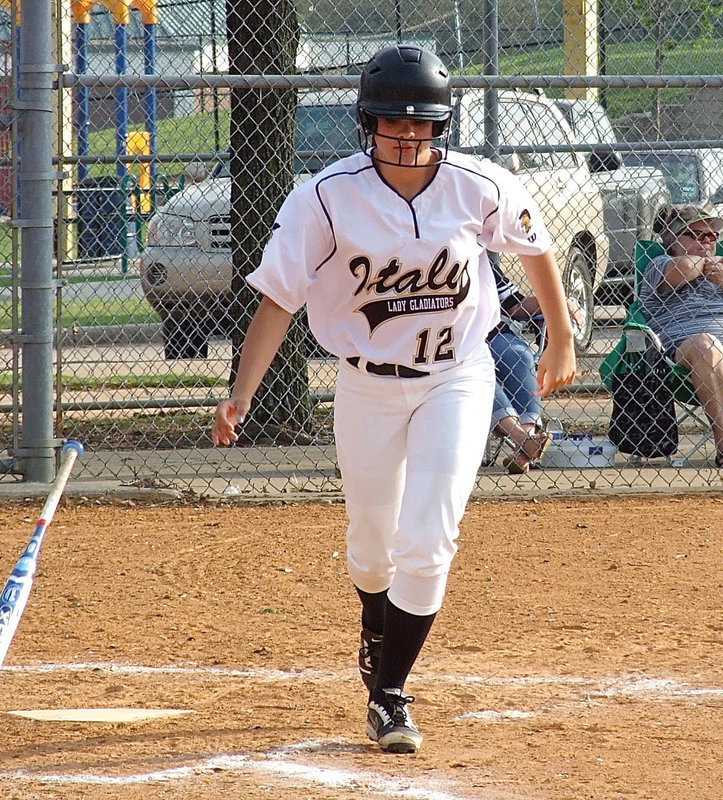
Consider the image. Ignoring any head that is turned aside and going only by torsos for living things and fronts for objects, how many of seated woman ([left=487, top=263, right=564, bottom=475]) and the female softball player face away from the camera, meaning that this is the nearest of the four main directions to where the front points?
0

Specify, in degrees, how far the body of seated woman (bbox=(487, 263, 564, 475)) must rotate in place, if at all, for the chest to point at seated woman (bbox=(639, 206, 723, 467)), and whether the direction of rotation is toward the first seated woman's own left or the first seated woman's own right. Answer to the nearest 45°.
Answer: approximately 90° to the first seated woman's own left

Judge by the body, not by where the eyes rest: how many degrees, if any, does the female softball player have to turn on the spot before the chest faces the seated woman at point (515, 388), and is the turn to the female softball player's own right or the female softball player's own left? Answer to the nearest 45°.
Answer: approximately 180°

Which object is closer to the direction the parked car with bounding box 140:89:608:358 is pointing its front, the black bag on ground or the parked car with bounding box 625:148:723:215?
the black bag on ground

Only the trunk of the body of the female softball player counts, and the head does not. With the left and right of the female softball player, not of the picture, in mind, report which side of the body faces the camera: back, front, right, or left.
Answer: front

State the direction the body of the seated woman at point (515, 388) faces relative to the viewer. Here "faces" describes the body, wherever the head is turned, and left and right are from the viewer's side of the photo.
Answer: facing the viewer and to the right of the viewer

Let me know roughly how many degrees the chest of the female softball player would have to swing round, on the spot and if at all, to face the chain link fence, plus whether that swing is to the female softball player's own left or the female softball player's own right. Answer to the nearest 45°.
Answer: approximately 180°

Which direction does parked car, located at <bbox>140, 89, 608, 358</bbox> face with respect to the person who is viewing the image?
facing the viewer and to the left of the viewer

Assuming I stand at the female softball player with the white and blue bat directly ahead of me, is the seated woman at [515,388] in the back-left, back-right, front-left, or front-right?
back-right

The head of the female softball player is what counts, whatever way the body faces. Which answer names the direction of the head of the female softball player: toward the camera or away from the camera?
toward the camera

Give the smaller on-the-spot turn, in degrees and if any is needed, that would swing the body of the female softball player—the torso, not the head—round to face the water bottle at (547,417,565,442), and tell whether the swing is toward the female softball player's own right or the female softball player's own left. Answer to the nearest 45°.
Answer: approximately 180°

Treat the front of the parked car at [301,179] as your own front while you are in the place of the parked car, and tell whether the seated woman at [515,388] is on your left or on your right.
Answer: on your left

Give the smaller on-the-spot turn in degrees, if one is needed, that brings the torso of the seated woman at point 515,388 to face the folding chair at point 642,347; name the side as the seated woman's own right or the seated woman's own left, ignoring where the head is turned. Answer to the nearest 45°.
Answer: approximately 90° to the seated woman's own left

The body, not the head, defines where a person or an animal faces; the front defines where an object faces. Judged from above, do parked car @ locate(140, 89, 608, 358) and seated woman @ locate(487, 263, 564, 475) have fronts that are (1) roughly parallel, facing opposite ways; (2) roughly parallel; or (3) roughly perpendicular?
roughly perpendicular

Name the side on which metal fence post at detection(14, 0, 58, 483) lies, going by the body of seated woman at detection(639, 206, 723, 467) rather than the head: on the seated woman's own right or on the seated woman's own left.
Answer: on the seated woman's own right
